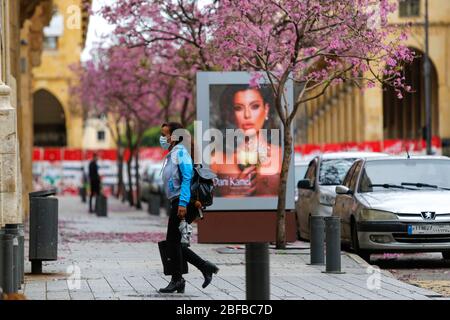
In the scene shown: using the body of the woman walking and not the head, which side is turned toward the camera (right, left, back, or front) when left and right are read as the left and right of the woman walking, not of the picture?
left

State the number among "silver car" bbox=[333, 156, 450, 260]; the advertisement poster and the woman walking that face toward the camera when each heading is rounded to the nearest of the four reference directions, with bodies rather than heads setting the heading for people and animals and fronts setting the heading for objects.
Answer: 2

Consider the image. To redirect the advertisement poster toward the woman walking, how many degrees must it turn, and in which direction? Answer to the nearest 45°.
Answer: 0° — it already faces them

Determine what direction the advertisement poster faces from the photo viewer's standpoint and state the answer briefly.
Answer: facing the viewer

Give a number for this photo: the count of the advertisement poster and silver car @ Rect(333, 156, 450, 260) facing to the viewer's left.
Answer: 0

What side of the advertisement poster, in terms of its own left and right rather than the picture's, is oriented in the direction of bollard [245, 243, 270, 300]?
front

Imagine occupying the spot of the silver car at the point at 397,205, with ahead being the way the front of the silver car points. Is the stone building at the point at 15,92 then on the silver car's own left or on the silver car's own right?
on the silver car's own right

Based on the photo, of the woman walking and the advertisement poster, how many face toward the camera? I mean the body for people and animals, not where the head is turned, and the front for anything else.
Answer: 1

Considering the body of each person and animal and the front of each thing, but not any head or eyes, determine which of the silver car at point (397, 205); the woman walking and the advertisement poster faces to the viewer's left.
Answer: the woman walking

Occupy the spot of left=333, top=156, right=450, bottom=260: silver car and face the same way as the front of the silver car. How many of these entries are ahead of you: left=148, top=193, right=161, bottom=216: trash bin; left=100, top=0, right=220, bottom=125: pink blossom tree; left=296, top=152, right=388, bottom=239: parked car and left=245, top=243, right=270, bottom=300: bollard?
1

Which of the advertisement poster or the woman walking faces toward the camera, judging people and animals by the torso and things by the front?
the advertisement poster

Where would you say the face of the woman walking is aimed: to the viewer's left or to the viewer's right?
to the viewer's left

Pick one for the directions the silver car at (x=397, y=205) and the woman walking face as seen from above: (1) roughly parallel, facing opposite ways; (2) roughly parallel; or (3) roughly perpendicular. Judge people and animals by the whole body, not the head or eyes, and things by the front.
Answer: roughly perpendicular

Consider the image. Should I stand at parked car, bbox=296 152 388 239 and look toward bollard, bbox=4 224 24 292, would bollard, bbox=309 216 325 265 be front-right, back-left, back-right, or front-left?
front-left

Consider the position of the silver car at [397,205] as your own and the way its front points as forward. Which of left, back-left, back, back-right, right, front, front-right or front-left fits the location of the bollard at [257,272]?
front
